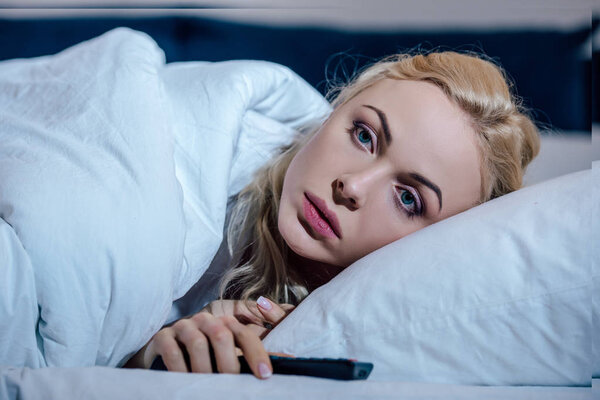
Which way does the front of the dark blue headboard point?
toward the camera

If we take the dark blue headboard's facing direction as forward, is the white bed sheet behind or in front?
in front

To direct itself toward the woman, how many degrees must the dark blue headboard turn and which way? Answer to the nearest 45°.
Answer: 0° — it already faces them

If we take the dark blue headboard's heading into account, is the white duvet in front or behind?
in front

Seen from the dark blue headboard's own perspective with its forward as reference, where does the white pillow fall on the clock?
The white pillow is roughly at 12 o'clock from the dark blue headboard.
